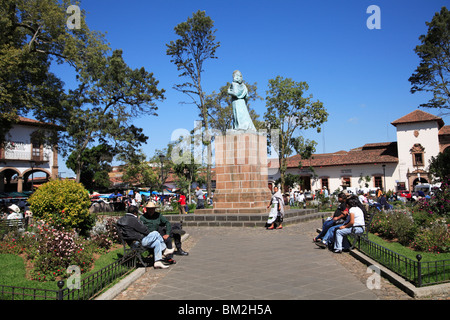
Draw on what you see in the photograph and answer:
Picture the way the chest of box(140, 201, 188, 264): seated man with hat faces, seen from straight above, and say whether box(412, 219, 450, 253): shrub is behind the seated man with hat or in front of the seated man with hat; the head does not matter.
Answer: in front

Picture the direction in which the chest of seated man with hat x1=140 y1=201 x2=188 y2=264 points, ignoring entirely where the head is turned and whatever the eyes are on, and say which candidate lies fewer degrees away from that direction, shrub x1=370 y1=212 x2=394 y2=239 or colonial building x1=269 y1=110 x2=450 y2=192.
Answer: the shrub

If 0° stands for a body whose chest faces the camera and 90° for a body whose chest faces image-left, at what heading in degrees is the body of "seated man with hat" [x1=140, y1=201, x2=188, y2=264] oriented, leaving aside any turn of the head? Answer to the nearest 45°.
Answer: approximately 315°

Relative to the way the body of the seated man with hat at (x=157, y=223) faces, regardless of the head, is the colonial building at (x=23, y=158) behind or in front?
behind

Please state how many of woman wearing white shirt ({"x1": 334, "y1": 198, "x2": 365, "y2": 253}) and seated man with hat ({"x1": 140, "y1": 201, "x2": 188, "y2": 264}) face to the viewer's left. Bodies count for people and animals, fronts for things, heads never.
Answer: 1

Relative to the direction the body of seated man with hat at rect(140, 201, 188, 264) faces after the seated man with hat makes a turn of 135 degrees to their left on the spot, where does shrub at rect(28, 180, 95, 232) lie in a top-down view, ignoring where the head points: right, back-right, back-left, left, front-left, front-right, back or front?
front-left

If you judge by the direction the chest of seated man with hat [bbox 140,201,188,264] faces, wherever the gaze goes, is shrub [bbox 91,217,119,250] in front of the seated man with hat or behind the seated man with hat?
behind

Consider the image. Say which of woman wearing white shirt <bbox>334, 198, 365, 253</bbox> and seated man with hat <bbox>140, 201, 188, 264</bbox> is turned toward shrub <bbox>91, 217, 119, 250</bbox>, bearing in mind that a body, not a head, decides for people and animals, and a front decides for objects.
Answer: the woman wearing white shirt

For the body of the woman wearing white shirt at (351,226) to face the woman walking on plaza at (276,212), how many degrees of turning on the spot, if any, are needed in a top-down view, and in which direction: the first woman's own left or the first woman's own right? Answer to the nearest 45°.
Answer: approximately 45° to the first woman's own right

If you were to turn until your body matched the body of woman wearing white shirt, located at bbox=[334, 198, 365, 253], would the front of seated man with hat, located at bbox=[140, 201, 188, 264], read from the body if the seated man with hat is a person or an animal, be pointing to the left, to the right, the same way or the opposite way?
the opposite way

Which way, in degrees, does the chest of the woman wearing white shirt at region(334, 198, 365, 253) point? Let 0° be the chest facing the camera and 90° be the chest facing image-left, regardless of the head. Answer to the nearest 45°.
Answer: approximately 90°

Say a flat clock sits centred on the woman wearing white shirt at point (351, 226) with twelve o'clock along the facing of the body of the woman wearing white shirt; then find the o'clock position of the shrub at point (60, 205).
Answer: The shrub is roughly at 12 o'clock from the woman wearing white shirt.

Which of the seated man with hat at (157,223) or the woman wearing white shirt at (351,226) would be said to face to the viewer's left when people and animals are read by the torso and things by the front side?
the woman wearing white shirt

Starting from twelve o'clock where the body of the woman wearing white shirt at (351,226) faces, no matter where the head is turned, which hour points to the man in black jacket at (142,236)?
The man in black jacket is roughly at 11 o'clock from the woman wearing white shirt.
